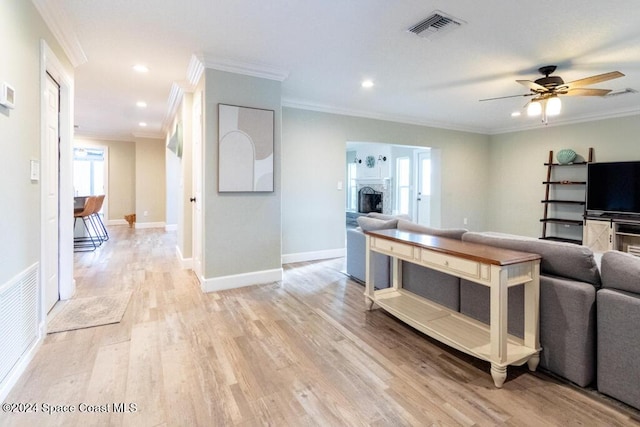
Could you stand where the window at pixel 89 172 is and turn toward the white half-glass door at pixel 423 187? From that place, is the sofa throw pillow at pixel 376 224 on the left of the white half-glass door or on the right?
right

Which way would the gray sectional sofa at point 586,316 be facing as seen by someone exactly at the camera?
facing away from the viewer and to the right of the viewer

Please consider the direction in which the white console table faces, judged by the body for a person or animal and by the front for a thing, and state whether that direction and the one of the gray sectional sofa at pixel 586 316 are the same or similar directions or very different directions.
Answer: very different directions

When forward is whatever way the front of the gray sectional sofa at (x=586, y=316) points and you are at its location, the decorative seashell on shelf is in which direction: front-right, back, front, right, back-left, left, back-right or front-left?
front-left

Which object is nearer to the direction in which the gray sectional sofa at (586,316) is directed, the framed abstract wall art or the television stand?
the television stand

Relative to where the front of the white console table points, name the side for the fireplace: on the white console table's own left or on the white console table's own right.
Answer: on the white console table's own right
